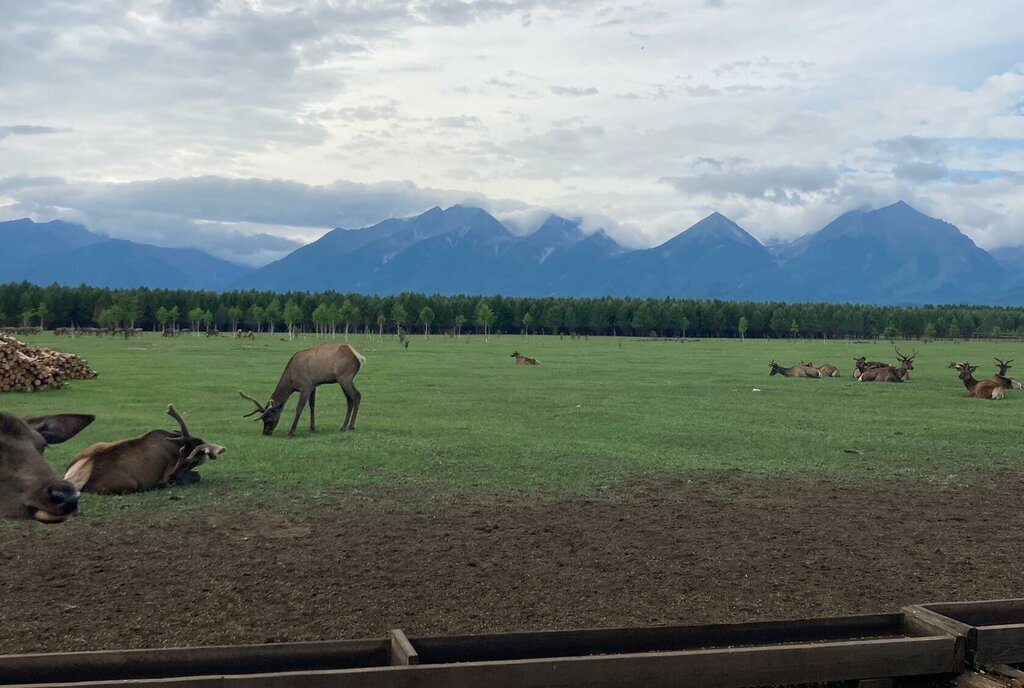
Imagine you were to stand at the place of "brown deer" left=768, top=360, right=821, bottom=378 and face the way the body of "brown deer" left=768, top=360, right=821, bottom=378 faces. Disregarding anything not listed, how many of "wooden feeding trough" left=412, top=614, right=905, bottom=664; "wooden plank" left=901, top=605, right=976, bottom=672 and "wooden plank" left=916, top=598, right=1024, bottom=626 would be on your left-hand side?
3

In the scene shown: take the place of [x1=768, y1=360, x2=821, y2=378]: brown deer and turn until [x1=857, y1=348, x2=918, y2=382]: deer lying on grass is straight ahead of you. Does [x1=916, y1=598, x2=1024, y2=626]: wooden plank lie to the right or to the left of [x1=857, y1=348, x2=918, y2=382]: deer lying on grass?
right

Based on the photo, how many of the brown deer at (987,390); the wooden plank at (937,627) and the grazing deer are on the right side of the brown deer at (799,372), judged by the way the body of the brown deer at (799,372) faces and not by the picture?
0

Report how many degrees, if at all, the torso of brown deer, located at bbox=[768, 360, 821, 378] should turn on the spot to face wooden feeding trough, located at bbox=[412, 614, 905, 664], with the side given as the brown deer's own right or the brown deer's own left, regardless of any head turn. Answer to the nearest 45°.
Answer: approximately 90° to the brown deer's own left

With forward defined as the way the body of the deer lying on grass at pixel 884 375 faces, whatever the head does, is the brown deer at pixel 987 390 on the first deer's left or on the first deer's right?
on the first deer's right

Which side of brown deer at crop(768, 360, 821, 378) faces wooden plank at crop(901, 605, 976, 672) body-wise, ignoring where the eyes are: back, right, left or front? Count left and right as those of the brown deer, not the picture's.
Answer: left

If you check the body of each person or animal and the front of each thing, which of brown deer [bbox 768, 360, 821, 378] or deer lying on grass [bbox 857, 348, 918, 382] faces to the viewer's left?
the brown deer

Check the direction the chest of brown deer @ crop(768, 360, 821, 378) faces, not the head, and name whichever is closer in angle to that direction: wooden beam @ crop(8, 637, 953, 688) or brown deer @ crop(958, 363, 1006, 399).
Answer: the wooden beam

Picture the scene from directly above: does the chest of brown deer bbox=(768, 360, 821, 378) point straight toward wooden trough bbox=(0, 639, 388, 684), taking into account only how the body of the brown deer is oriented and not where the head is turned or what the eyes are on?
no

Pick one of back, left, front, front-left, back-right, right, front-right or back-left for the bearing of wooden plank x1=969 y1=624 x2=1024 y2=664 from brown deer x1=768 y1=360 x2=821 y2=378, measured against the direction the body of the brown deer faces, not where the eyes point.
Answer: left

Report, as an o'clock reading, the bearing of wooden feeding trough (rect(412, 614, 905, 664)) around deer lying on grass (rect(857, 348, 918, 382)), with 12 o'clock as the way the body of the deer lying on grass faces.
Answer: The wooden feeding trough is roughly at 3 o'clock from the deer lying on grass.

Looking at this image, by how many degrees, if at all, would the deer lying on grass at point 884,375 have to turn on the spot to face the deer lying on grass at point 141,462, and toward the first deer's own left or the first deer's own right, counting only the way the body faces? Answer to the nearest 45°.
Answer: approximately 90° to the first deer's own right

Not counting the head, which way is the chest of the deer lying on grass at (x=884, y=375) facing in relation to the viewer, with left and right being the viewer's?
facing to the right of the viewer

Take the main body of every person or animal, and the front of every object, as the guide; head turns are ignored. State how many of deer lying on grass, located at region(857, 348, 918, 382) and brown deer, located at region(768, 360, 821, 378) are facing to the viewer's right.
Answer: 1

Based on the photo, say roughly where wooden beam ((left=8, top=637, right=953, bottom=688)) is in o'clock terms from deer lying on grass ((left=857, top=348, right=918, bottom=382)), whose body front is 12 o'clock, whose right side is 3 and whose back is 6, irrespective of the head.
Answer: The wooden beam is roughly at 3 o'clock from the deer lying on grass.

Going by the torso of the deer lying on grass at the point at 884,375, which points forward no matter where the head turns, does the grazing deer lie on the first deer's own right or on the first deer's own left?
on the first deer's own right

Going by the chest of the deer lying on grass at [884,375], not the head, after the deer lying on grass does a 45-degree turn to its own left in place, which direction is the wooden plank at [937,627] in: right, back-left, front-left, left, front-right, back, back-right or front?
back-right

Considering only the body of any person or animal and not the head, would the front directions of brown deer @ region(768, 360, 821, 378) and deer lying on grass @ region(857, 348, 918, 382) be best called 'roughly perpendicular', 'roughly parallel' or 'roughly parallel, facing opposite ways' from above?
roughly parallel, facing opposite ways

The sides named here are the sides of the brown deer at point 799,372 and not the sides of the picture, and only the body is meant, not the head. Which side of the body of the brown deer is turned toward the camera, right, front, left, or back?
left
